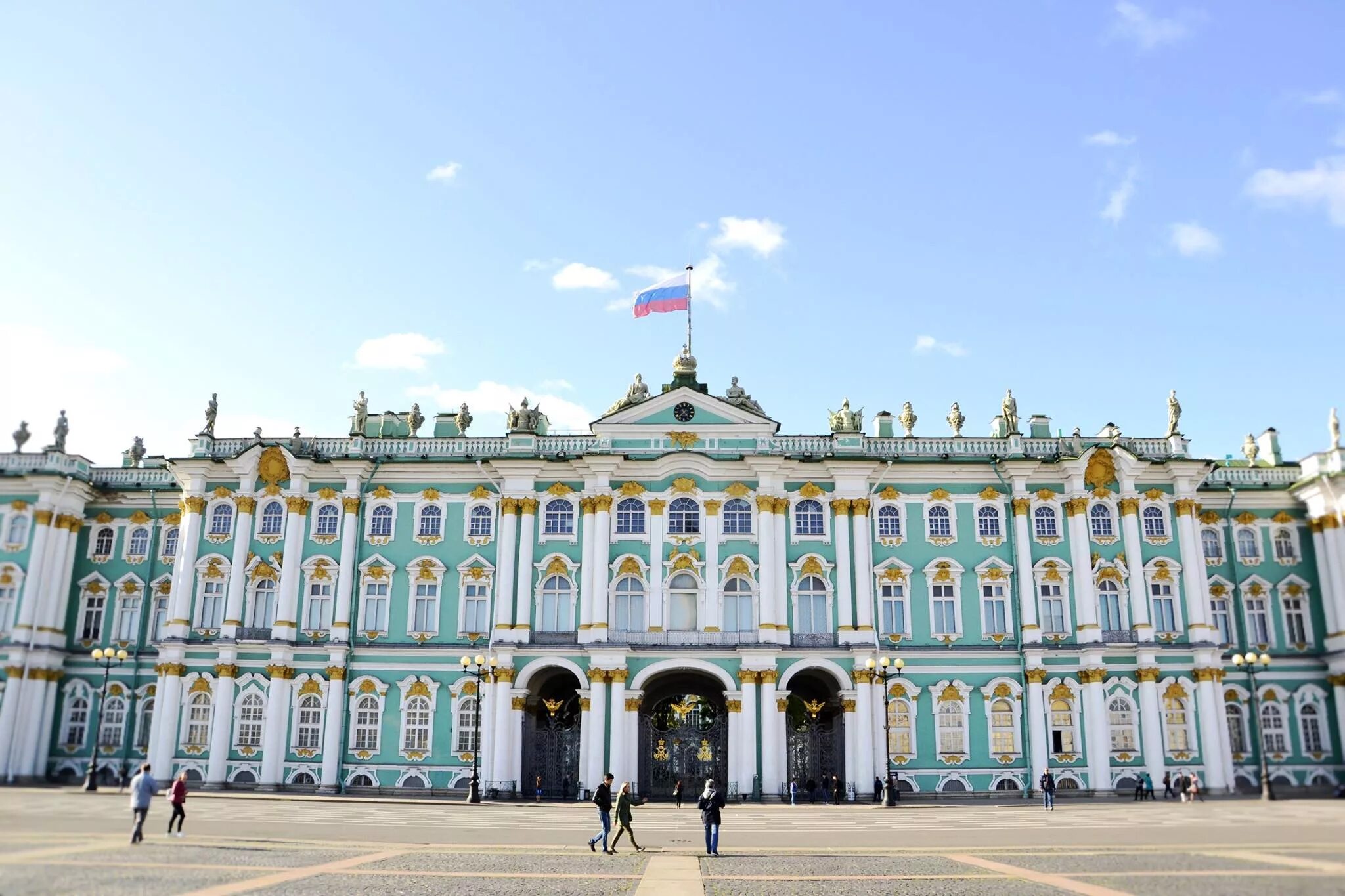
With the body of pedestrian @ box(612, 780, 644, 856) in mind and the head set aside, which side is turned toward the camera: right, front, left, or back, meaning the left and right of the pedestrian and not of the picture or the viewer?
right

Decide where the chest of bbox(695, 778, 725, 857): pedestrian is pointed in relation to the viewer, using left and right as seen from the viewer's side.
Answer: facing away from the viewer

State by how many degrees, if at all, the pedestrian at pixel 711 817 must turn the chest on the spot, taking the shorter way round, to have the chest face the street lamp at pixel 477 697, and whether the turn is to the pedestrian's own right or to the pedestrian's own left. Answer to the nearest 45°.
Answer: approximately 45° to the pedestrian's own left

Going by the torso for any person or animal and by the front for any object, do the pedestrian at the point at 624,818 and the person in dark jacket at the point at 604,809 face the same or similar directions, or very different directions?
same or similar directions

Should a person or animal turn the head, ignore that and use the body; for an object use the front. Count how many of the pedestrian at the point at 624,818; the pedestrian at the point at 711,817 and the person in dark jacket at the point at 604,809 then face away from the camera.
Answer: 1
